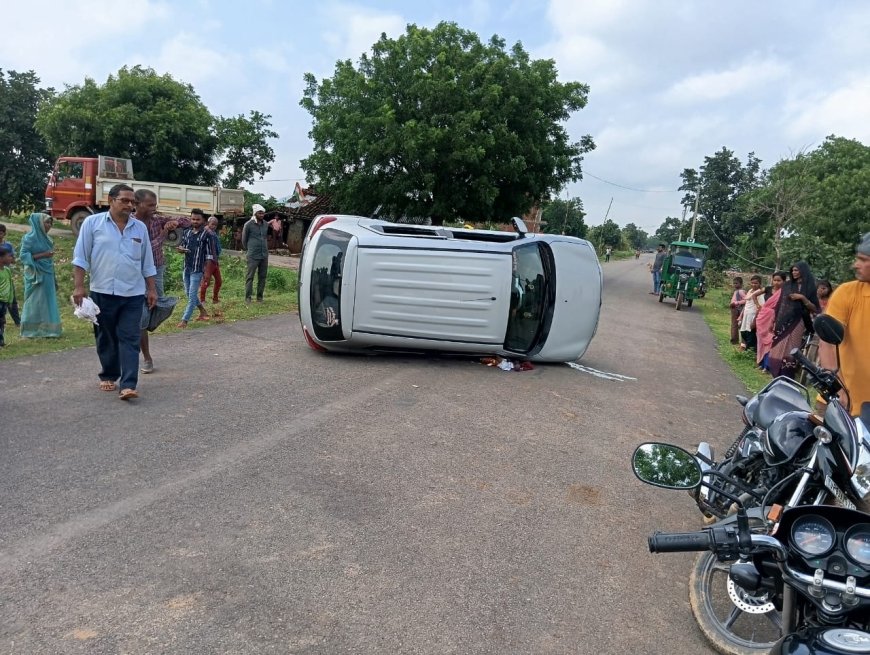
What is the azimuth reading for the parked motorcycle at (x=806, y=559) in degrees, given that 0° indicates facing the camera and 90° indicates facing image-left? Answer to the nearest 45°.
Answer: approximately 180°

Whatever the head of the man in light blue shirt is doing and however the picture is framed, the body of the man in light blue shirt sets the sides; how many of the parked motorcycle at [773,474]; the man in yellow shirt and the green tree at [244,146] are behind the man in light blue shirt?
1

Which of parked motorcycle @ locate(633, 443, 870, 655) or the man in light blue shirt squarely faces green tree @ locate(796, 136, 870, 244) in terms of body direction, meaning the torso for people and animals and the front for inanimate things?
the parked motorcycle

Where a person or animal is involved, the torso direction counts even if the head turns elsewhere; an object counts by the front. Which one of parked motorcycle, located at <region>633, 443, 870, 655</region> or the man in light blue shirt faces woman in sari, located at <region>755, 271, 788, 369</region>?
the parked motorcycle

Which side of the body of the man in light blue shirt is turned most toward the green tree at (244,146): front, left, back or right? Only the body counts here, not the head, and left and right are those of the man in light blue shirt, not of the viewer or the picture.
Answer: back

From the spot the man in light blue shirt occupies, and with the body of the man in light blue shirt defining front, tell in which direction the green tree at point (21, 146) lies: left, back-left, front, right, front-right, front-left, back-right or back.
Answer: back

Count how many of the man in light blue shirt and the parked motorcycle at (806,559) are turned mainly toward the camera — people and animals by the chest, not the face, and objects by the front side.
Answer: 1

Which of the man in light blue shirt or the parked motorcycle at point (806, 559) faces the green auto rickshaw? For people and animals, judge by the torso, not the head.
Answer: the parked motorcycle

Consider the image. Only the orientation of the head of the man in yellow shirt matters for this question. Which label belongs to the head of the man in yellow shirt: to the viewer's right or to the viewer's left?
to the viewer's left

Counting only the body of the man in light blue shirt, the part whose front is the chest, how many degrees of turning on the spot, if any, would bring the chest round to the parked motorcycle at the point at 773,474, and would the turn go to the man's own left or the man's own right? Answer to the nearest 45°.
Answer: approximately 45° to the man's own left
